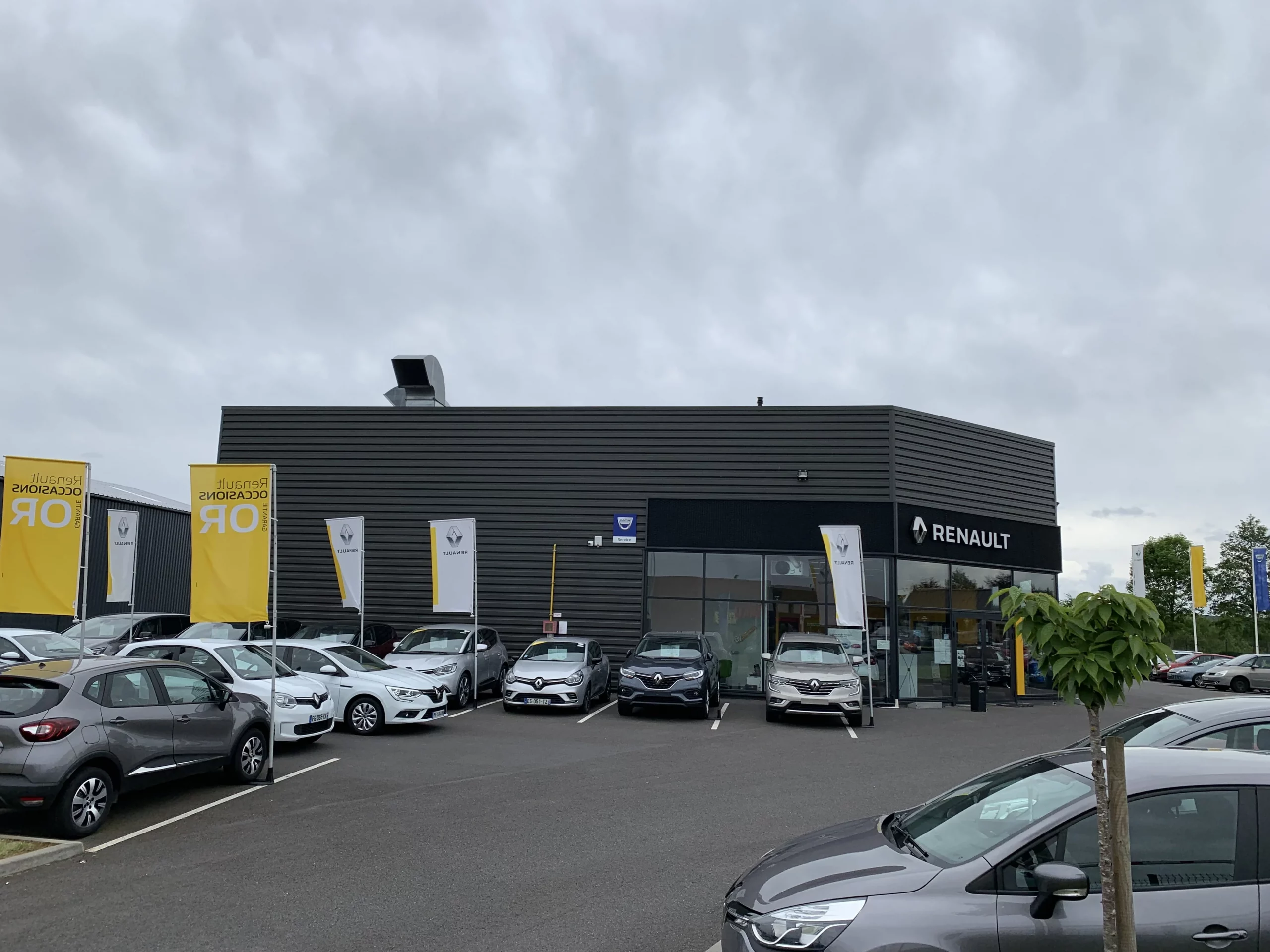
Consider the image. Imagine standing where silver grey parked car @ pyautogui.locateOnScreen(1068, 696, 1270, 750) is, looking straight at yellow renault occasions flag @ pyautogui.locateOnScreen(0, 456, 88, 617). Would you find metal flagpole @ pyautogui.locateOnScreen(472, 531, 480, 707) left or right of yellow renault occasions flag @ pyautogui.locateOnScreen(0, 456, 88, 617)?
right

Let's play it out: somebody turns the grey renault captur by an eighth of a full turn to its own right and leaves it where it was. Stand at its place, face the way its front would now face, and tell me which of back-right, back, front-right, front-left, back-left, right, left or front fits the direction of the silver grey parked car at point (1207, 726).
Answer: front-right

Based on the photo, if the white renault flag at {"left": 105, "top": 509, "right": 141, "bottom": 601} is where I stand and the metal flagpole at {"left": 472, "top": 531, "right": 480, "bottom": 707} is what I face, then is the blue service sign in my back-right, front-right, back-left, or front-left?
front-left

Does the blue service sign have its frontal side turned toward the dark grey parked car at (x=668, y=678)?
yes

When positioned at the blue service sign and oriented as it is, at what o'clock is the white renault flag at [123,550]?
The white renault flag is roughly at 3 o'clock from the blue service sign.

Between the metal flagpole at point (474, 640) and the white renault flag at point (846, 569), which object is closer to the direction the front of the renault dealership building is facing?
the white renault flag

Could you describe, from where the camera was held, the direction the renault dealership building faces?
facing the viewer and to the right of the viewer

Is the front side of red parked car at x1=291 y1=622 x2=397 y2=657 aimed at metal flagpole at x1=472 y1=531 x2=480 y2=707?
no

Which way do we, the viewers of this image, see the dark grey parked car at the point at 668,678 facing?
facing the viewer

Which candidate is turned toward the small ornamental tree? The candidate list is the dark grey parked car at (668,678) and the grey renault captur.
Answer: the dark grey parked car

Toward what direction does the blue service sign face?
toward the camera

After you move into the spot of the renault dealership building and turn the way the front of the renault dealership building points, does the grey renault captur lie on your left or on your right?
on your right

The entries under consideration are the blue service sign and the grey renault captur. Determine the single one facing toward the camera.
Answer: the blue service sign

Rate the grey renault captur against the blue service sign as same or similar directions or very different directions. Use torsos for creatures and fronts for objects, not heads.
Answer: very different directions

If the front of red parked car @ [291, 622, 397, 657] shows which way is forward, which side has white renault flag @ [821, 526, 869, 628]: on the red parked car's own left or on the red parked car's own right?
on the red parked car's own left

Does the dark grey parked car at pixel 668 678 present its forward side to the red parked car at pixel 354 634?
no

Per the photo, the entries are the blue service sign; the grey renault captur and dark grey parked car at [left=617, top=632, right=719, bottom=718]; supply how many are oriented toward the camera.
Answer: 2

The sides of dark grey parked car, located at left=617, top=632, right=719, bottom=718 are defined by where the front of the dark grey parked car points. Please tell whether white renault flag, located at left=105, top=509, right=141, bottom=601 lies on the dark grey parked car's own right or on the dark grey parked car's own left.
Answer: on the dark grey parked car's own right

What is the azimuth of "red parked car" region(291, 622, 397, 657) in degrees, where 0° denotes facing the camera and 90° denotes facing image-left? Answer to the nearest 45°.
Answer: approximately 45°

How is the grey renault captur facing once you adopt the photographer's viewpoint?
facing away from the viewer and to the right of the viewer

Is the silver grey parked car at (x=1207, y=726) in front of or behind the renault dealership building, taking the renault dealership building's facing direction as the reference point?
in front
